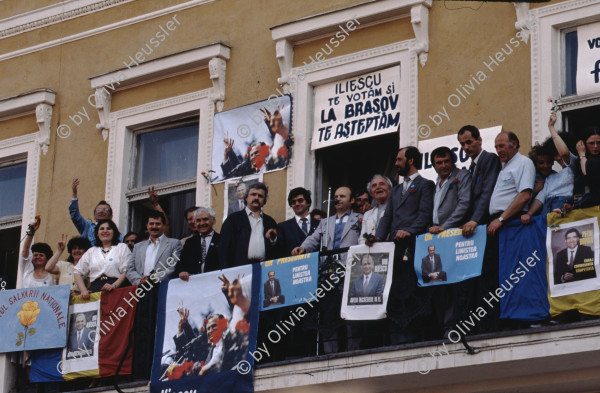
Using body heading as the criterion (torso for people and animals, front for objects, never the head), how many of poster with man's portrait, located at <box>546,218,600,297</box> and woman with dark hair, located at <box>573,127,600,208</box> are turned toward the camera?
2

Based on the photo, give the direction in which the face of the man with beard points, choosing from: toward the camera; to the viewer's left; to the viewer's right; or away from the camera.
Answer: to the viewer's left

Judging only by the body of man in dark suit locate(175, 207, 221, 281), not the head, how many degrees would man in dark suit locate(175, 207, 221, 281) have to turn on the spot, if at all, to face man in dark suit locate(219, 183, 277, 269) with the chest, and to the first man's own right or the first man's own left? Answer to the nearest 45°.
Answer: approximately 45° to the first man's own left

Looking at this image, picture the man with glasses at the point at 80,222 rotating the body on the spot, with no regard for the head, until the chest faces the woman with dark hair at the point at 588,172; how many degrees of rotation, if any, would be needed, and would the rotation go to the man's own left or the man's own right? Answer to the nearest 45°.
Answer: approximately 45° to the man's own left

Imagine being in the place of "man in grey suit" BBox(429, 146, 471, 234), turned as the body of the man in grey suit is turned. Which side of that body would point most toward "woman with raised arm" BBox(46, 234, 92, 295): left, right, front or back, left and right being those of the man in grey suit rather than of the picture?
right

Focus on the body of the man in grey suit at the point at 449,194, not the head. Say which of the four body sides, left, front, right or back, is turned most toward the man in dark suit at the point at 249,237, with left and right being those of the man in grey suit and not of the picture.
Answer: right

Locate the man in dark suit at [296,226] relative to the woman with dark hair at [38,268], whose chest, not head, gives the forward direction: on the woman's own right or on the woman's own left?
on the woman's own left
